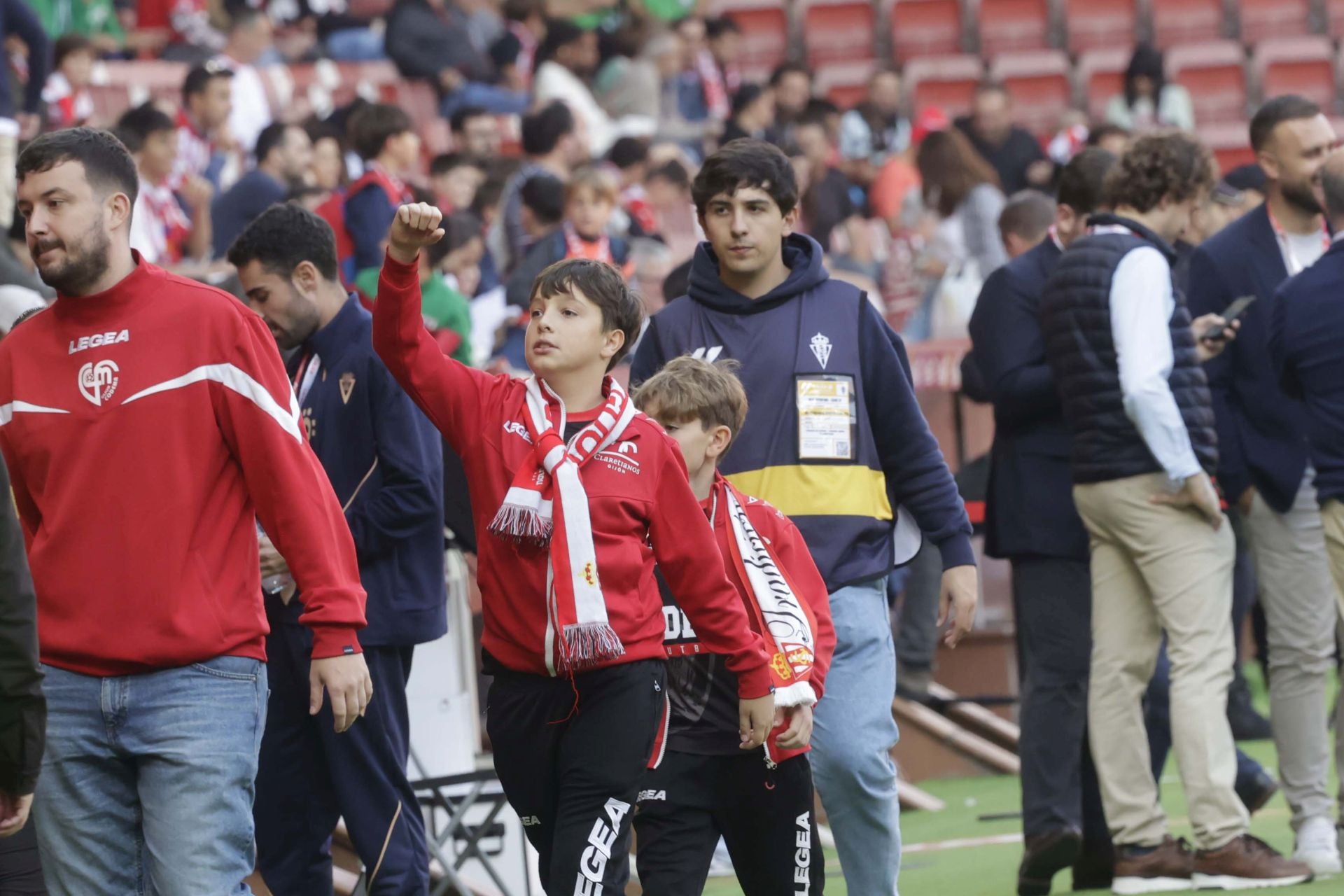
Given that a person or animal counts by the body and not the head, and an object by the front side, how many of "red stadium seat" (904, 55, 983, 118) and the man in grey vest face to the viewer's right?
1

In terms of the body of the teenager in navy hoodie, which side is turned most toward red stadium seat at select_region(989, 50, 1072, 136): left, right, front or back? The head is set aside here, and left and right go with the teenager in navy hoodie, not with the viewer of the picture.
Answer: back

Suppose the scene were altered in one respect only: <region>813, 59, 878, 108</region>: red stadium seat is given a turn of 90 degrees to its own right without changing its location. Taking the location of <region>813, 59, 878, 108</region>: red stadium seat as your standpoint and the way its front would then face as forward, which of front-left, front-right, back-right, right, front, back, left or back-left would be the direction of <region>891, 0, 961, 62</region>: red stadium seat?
back-right

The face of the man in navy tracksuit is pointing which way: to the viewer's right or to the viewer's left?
to the viewer's left

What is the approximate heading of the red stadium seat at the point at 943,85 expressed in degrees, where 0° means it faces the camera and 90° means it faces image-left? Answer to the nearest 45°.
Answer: approximately 0°

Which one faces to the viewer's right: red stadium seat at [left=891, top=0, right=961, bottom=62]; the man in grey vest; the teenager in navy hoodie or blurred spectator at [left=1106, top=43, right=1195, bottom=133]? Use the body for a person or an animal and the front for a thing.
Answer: the man in grey vest

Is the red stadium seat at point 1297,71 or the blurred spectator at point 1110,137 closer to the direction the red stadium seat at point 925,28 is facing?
the blurred spectator

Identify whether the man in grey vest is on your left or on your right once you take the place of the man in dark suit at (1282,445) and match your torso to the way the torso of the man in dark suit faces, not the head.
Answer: on your right

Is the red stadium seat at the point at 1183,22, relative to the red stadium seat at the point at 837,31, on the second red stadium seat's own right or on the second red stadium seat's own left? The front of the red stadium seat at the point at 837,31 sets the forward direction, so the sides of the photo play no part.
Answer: on the second red stadium seat's own left
